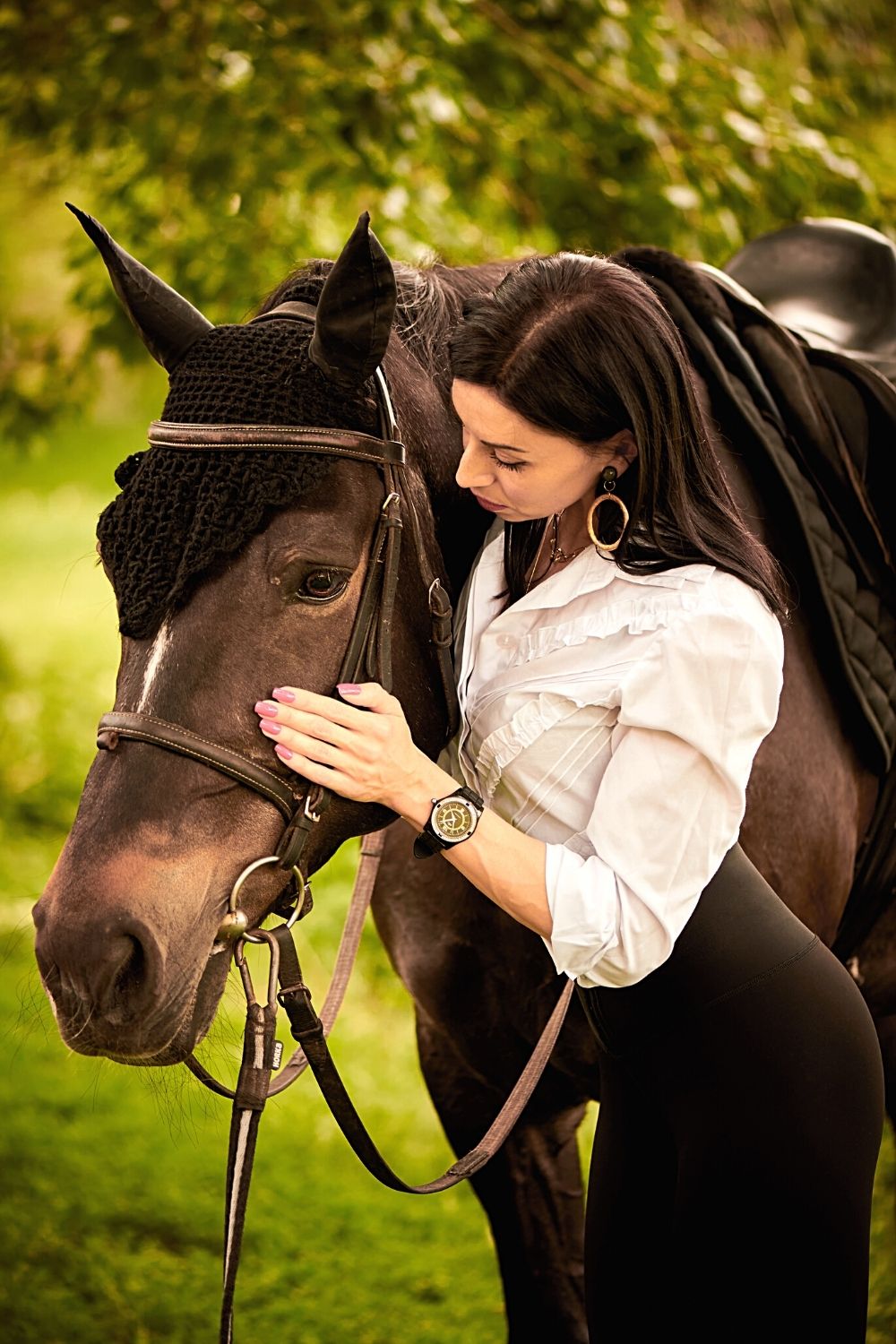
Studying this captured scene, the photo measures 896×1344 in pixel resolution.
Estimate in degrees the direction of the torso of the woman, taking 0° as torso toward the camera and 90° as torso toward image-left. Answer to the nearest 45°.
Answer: approximately 90°

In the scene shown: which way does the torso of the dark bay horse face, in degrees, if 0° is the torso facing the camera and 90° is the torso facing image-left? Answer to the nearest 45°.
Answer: approximately 45°
